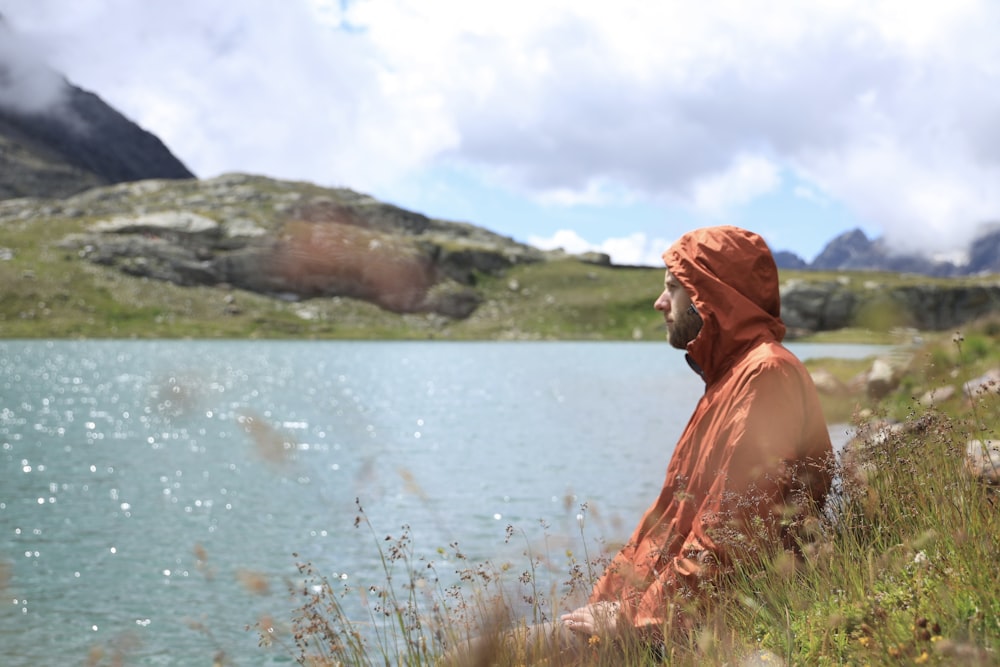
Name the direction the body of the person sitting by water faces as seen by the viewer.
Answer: to the viewer's left

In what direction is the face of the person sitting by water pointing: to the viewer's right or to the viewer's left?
to the viewer's left
